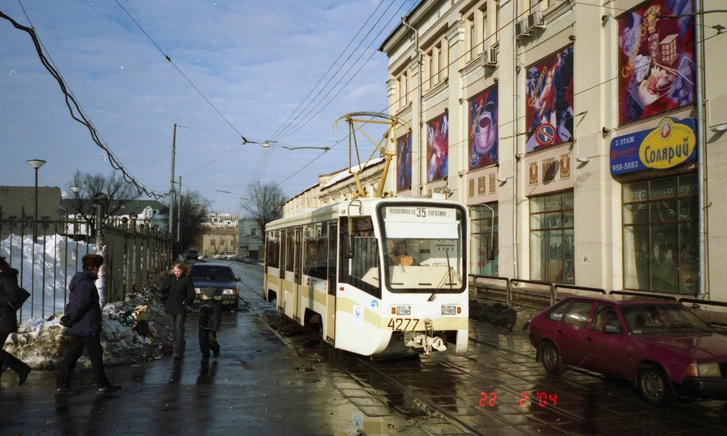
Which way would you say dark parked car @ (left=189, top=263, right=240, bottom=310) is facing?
toward the camera

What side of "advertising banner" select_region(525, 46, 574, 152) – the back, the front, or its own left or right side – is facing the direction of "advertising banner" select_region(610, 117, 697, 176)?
left

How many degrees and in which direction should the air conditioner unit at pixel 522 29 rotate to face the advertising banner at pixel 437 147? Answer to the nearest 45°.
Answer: approximately 90° to its right

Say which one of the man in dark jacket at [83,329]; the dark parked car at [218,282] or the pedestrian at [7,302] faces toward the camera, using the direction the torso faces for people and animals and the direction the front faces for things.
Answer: the dark parked car

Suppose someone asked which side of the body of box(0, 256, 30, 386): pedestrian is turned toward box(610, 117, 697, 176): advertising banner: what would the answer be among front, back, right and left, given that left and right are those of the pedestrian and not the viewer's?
back

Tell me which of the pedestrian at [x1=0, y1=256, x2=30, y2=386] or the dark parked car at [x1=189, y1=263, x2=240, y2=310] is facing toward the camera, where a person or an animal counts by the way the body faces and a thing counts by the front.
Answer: the dark parked car

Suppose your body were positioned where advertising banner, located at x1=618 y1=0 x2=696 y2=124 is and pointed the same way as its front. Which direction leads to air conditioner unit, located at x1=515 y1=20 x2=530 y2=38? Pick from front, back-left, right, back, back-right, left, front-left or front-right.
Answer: right

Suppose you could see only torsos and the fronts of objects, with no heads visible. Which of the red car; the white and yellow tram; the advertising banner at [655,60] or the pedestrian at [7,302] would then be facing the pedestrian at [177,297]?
the advertising banner

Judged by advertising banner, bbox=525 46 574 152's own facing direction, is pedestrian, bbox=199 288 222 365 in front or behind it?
in front

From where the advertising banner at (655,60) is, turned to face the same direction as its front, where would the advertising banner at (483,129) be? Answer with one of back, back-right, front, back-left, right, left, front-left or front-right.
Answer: right

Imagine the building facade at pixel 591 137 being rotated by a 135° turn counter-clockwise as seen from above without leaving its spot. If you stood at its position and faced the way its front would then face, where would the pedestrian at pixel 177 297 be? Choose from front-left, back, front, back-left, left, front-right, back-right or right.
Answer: back-right

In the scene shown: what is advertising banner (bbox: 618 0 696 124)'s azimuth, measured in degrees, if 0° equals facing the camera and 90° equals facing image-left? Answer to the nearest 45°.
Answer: approximately 45°

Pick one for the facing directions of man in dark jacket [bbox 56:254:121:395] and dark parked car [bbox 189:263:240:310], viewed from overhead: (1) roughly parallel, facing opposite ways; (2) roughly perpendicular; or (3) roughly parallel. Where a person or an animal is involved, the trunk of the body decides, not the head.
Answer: roughly perpendicular

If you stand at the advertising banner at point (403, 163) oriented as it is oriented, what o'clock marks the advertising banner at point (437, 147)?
the advertising banner at point (437, 147) is roughly at 10 o'clock from the advertising banner at point (403, 163).

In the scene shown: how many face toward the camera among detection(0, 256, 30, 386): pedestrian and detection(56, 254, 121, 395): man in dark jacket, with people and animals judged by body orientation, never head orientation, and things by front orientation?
0

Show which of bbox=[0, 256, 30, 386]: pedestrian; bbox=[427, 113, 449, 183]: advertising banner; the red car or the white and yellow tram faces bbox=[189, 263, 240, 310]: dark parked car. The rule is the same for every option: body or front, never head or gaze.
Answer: the advertising banner
